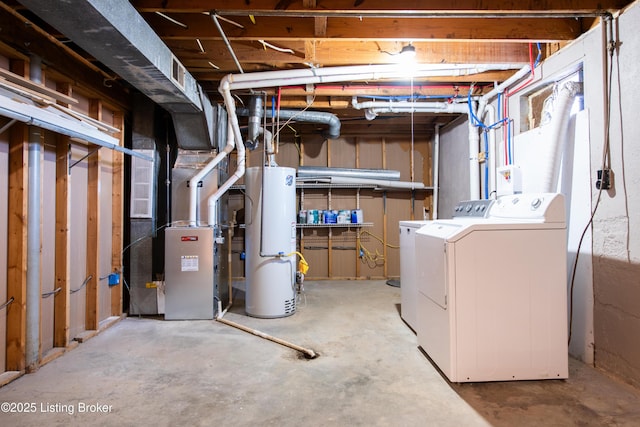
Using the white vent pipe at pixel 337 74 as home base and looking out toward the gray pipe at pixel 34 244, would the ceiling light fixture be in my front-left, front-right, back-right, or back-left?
back-left

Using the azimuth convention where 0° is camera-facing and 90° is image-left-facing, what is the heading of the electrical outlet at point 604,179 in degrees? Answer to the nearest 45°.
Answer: approximately 45°

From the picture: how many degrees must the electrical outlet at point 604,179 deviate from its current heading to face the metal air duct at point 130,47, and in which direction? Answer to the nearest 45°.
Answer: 0° — it already faces it
